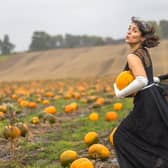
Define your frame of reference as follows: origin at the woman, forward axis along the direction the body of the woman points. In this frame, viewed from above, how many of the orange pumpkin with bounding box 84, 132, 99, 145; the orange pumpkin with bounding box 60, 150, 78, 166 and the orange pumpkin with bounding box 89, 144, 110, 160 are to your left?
0

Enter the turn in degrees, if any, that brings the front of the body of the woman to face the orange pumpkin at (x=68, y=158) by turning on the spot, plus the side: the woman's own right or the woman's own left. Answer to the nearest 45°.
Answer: approximately 45° to the woman's own right

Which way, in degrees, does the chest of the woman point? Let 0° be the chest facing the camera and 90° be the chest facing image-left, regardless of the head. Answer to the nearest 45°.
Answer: approximately 90°

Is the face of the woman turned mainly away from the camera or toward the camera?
toward the camera

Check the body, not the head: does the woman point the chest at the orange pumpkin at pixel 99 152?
no

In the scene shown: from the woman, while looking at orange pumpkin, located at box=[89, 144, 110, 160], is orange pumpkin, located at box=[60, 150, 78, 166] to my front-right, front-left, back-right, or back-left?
front-left

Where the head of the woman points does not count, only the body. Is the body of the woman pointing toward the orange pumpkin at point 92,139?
no
